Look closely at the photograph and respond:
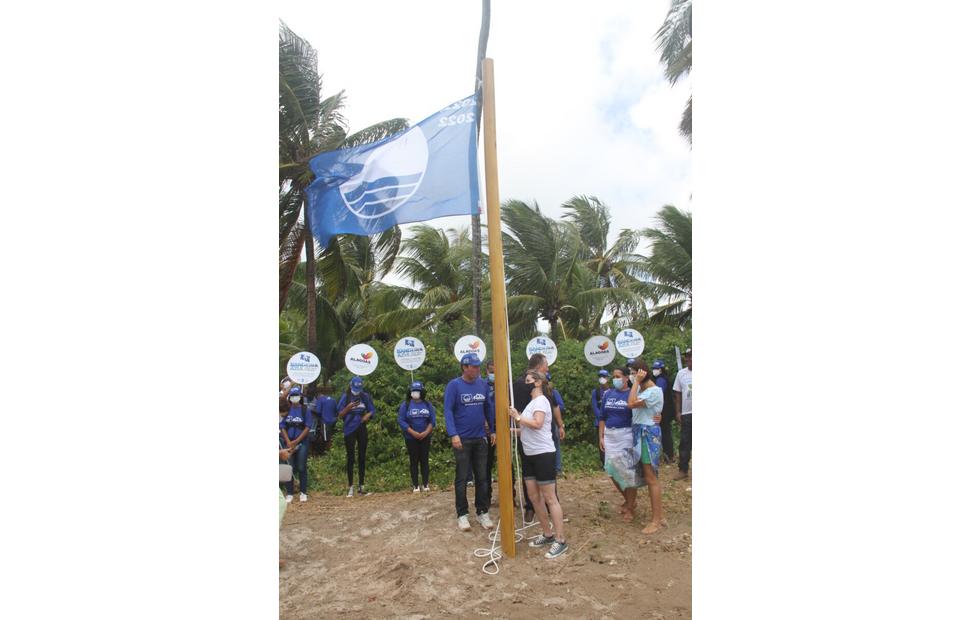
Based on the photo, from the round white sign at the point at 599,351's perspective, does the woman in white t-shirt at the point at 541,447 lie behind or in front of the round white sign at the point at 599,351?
in front

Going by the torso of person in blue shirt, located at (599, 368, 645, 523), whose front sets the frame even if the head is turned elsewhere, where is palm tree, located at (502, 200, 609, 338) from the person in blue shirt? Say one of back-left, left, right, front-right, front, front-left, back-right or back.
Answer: back

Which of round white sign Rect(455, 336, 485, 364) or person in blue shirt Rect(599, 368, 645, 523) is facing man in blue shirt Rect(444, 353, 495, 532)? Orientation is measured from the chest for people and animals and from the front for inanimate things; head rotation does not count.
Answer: the round white sign

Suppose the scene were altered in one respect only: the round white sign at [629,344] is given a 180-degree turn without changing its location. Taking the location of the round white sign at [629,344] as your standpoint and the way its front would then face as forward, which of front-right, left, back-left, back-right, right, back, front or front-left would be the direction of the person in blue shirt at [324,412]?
left

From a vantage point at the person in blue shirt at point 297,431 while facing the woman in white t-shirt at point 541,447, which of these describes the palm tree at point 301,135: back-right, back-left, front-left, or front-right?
back-left

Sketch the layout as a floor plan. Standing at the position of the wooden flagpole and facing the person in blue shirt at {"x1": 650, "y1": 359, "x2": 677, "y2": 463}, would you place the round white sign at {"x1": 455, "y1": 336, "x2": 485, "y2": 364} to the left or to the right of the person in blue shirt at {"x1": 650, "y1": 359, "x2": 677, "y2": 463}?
left

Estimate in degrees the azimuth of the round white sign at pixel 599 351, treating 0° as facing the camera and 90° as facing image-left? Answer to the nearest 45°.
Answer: approximately 0°

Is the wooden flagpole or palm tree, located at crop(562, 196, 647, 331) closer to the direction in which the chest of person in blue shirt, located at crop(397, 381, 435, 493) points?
the wooden flagpole

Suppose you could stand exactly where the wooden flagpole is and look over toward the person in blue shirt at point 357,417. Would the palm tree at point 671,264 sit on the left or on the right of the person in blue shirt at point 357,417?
right

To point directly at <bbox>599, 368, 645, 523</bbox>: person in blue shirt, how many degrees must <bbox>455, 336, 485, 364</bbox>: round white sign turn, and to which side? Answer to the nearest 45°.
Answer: approximately 45° to its left

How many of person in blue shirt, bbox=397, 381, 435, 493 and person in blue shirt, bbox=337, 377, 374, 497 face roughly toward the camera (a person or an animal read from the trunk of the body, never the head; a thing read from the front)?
2
